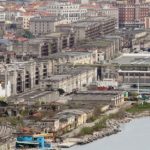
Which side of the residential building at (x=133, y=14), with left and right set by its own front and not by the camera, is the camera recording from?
front

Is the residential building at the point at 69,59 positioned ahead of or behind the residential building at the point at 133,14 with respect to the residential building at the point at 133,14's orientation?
ahead

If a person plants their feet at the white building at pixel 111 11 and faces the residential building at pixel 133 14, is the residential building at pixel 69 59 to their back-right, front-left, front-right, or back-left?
back-right

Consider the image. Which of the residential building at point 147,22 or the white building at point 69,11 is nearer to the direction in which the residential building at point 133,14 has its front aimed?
the residential building

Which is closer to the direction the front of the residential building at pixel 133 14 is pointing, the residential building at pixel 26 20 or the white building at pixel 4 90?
the white building

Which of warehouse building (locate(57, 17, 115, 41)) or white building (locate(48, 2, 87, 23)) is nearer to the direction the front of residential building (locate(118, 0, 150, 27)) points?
the warehouse building
